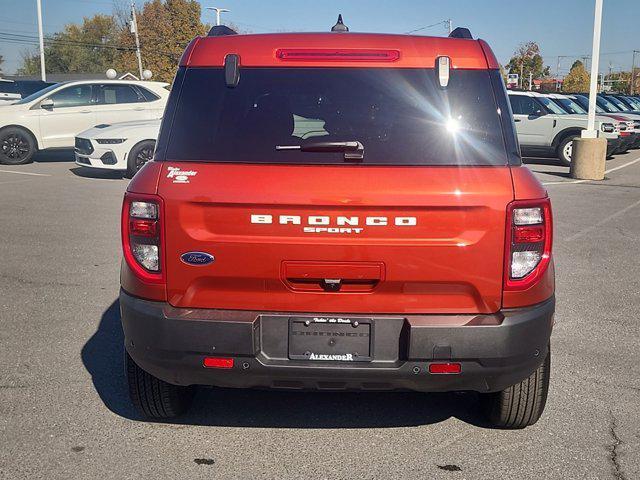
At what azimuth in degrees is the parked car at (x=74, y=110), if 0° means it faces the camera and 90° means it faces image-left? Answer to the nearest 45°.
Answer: approximately 90°

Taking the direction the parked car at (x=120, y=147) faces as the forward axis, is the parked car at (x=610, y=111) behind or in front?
behind

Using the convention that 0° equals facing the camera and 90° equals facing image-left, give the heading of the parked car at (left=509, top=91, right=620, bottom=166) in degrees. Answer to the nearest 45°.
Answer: approximately 315°

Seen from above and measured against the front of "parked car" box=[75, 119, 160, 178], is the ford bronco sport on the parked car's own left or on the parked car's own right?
on the parked car's own left

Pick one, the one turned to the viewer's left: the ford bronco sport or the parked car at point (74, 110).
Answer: the parked car

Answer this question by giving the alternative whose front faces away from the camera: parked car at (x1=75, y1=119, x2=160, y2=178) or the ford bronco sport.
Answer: the ford bronco sport

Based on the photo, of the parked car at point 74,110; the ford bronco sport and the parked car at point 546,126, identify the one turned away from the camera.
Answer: the ford bronco sport

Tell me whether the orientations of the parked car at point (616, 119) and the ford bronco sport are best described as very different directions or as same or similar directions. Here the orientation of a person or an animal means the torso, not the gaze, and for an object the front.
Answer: very different directions

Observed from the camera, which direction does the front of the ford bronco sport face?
facing away from the viewer

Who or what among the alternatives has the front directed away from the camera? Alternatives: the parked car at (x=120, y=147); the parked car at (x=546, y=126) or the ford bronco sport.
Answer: the ford bronco sport

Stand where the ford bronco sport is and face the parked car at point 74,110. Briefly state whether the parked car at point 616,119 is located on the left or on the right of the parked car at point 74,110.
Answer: right
